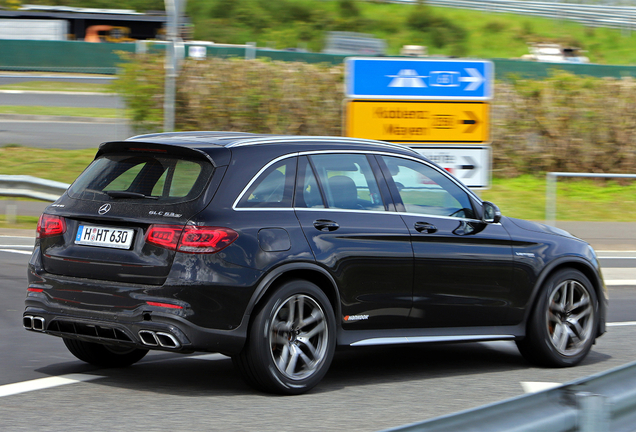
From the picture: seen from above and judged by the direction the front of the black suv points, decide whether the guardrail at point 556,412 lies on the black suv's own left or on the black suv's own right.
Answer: on the black suv's own right

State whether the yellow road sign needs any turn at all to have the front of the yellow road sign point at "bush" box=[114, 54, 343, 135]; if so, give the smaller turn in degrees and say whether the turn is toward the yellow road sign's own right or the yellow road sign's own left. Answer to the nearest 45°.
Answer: approximately 135° to the yellow road sign's own right

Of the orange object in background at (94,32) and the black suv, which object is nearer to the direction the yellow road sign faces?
the black suv

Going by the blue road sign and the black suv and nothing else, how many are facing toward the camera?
1

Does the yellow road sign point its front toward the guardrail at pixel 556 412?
yes

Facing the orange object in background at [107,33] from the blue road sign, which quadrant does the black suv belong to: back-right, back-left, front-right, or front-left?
back-left

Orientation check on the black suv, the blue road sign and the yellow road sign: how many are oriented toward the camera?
2

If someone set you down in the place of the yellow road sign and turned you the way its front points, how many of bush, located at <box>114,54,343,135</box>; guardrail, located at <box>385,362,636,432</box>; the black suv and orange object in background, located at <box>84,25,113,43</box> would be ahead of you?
2

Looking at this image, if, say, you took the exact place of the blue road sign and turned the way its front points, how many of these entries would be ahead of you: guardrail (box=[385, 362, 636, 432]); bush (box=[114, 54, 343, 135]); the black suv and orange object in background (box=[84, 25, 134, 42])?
2

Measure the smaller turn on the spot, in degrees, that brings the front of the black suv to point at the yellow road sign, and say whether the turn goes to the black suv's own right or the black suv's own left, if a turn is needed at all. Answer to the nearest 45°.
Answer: approximately 45° to the black suv's own left

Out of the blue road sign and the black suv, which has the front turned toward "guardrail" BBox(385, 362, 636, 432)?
the blue road sign

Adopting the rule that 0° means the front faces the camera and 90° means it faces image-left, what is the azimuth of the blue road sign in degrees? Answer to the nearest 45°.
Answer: approximately 0°

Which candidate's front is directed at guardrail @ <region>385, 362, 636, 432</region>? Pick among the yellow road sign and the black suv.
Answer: the yellow road sign

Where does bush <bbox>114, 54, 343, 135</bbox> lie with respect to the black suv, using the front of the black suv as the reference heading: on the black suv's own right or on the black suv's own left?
on the black suv's own left
